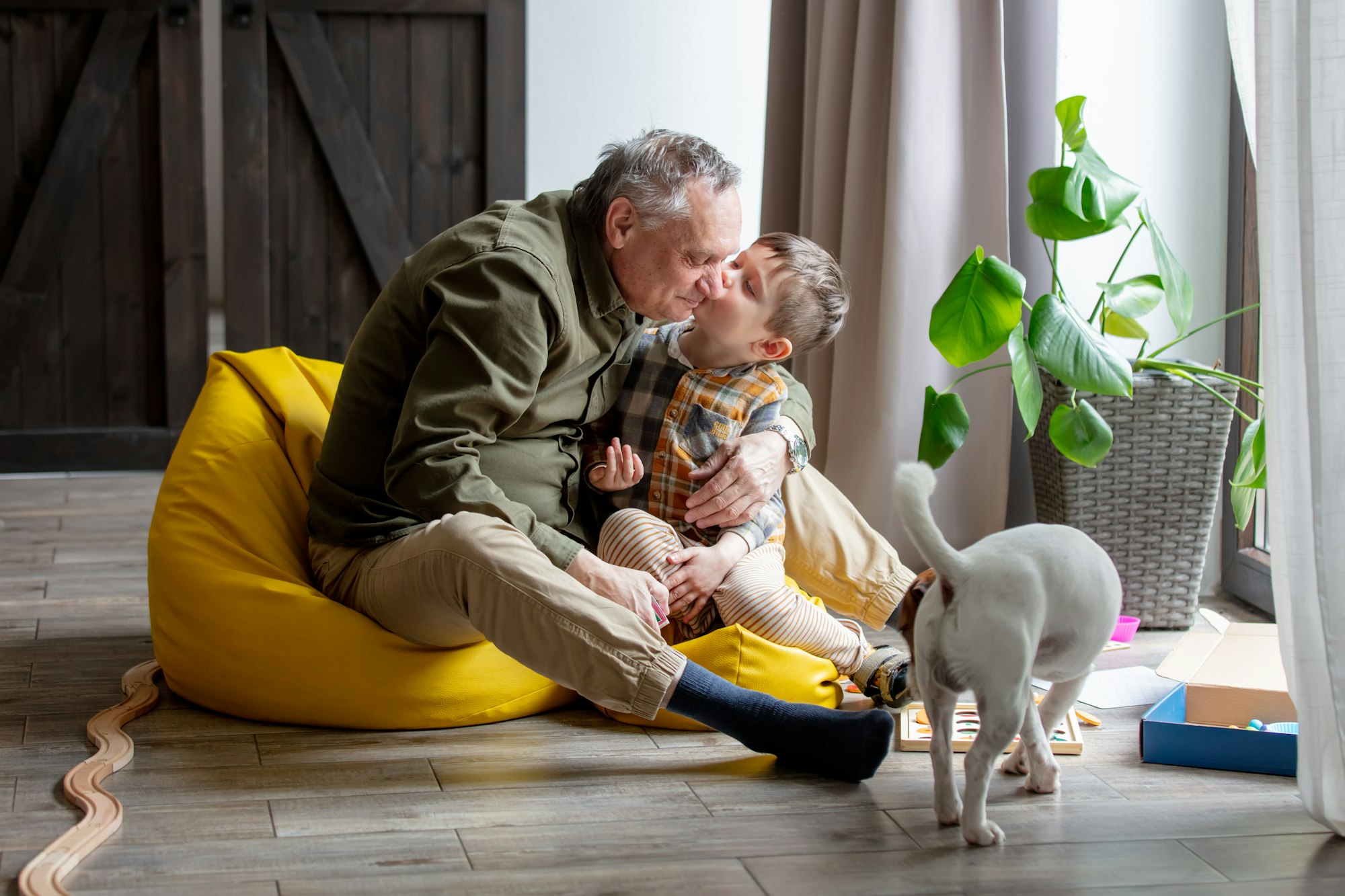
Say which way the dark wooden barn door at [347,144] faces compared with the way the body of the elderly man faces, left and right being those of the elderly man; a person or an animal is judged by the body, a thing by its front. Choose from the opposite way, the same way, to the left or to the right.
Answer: to the right

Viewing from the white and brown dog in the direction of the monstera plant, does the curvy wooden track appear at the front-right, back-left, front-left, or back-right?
back-left

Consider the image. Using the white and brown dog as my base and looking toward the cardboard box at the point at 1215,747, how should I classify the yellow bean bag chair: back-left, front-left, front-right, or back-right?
back-left

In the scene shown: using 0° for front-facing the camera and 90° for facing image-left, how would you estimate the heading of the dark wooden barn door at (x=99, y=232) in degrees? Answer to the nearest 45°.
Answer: approximately 0°

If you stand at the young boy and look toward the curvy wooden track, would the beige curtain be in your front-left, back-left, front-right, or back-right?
back-right

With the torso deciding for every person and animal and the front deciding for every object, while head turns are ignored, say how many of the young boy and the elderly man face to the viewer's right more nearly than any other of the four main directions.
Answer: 1

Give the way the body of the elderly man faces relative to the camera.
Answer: to the viewer's right
